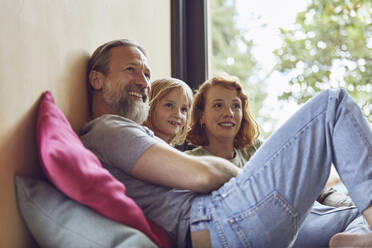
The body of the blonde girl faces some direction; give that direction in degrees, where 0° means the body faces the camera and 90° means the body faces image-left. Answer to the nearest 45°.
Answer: approximately 315°

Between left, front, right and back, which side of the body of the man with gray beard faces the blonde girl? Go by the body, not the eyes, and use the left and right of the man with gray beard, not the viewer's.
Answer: left

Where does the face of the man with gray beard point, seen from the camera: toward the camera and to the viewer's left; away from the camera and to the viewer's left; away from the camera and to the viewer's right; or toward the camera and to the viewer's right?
toward the camera and to the viewer's right

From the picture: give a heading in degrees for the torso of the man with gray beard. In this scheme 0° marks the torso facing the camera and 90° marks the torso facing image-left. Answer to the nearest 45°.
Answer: approximately 270°

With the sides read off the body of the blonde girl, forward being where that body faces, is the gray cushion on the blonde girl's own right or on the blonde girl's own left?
on the blonde girl's own right

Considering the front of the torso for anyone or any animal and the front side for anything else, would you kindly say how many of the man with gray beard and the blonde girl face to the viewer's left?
0

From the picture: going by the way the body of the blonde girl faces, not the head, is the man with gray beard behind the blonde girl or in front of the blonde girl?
in front

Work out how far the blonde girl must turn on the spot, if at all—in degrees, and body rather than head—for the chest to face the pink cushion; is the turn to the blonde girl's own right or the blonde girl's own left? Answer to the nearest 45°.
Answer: approximately 45° to the blonde girl's own right
